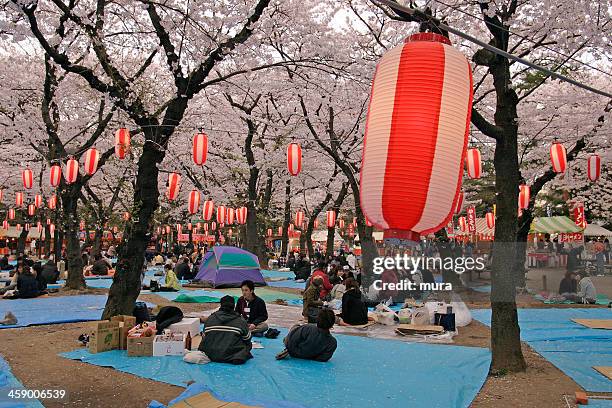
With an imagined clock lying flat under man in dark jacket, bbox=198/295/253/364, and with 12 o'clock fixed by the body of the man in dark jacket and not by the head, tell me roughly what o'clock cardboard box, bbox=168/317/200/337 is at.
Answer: The cardboard box is roughly at 11 o'clock from the man in dark jacket.

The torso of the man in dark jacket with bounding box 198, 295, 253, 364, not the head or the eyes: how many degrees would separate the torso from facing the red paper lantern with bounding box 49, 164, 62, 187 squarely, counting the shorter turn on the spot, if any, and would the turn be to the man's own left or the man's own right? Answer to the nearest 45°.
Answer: approximately 45° to the man's own left

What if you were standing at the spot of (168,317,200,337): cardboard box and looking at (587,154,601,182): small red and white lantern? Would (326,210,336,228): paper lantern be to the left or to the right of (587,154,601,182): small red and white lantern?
left

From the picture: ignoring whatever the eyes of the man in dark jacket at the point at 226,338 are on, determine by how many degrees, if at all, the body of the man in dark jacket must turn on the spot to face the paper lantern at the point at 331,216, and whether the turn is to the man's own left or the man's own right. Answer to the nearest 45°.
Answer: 0° — they already face it

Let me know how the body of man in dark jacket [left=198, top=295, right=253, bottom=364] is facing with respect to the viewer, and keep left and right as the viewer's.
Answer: facing away from the viewer

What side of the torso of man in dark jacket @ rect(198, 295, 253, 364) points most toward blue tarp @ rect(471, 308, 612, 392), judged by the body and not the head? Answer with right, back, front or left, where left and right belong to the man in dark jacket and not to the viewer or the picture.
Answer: right

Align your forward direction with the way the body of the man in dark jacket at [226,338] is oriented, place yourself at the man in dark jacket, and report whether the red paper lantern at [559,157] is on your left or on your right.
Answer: on your right

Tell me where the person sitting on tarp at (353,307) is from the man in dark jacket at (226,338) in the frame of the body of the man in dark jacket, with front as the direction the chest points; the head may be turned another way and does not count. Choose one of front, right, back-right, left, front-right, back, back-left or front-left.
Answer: front-right

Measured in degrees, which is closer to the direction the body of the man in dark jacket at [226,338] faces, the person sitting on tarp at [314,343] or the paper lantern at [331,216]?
the paper lantern

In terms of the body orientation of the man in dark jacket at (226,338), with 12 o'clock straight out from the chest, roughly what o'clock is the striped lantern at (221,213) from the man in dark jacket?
The striped lantern is roughly at 12 o'clock from the man in dark jacket.

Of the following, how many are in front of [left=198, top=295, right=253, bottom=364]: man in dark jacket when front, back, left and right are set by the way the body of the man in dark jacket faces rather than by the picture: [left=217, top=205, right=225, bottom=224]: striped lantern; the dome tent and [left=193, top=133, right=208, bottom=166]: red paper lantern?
3
